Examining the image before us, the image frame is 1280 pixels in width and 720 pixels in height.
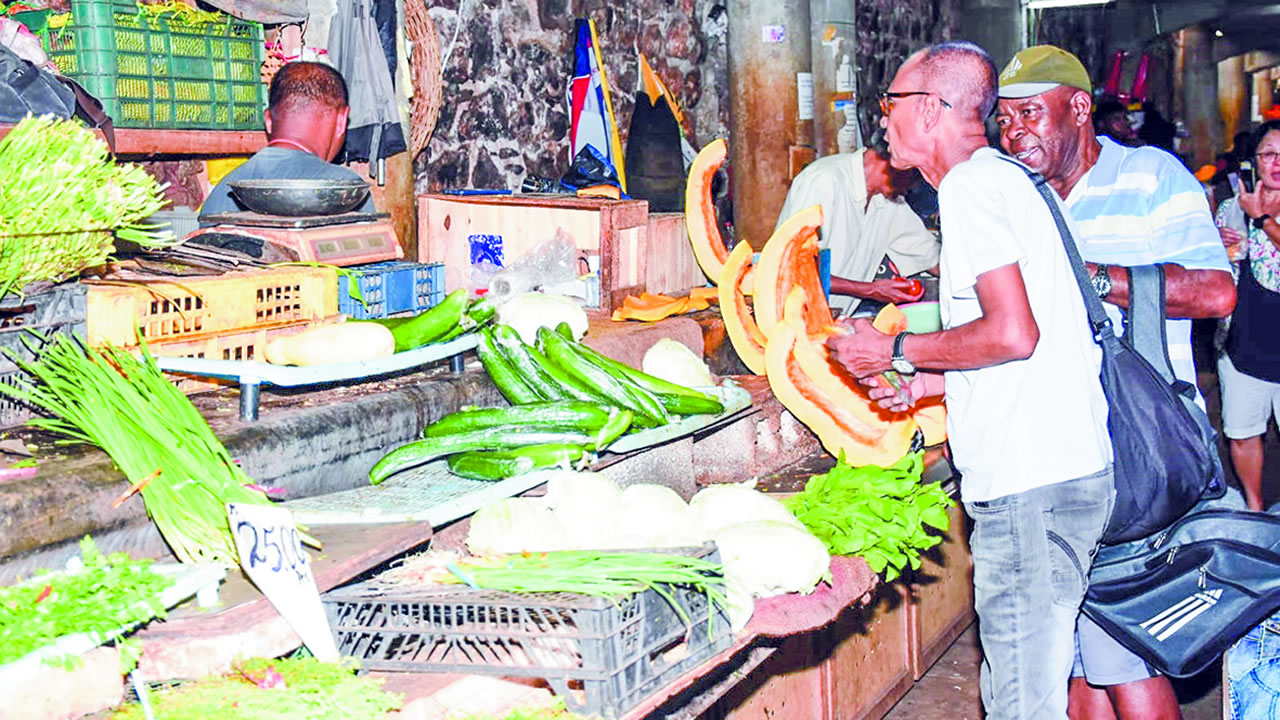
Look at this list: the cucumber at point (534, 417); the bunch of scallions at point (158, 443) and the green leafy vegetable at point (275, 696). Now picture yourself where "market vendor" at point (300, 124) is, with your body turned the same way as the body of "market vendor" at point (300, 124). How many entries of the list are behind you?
3

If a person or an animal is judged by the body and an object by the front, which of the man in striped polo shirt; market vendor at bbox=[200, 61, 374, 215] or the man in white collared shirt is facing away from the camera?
the market vendor

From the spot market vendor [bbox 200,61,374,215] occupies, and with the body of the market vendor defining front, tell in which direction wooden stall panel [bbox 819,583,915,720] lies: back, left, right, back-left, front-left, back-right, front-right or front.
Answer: back-right

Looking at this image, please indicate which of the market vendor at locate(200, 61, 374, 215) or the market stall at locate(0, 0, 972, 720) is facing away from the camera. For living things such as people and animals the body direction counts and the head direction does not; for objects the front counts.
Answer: the market vendor

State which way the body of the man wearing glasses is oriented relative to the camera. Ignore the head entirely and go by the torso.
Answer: to the viewer's left

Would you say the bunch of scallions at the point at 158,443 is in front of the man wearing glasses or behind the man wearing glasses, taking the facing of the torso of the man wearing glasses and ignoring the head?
in front

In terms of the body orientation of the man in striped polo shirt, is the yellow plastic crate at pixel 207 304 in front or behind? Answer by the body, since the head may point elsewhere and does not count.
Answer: in front

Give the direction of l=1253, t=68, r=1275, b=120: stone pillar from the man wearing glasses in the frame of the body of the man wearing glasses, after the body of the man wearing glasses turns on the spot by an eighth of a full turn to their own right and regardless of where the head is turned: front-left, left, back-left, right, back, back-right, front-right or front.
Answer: front-right

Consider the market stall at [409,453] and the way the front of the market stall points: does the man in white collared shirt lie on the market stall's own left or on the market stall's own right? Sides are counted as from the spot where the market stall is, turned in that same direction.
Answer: on the market stall's own left

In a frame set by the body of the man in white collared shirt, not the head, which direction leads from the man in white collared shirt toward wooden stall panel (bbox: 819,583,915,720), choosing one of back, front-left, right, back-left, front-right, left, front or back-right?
front-right

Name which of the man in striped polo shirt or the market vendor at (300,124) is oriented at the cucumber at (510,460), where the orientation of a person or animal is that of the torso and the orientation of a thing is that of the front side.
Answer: the man in striped polo shirt

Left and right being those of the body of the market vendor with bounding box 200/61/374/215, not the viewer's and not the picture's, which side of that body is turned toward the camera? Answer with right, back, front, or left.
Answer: back

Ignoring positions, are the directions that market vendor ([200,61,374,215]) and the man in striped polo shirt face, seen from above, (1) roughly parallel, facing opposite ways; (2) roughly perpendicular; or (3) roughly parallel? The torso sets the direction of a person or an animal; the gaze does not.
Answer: roughly perpendicular

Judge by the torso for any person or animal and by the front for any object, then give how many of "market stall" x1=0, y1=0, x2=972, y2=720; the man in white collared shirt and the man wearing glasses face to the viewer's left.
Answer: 1

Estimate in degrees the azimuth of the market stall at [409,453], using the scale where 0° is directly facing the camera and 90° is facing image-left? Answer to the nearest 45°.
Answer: approximately 315°

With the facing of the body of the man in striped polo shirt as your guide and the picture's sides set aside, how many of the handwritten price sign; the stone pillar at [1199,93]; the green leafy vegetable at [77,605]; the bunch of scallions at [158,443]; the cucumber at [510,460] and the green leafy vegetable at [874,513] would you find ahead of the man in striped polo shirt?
5

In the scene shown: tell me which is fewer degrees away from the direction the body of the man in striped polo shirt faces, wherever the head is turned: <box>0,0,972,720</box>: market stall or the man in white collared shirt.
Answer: the market stall

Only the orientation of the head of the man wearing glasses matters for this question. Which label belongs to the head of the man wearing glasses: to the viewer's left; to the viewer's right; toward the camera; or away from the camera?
to the viewer's left

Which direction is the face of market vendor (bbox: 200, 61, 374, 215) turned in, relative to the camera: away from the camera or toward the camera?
away from the camera
